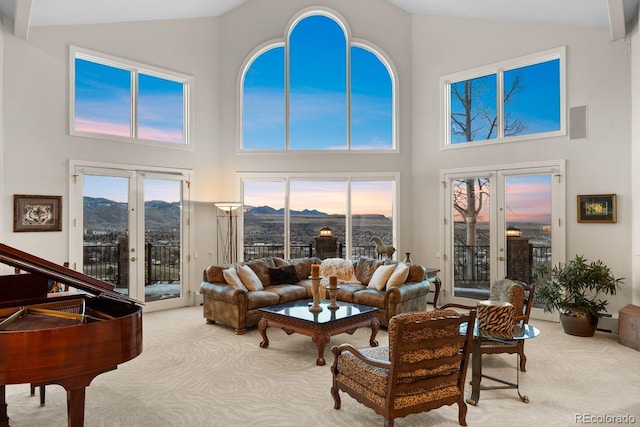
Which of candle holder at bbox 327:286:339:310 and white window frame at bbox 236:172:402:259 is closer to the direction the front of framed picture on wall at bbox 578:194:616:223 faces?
the candle holder

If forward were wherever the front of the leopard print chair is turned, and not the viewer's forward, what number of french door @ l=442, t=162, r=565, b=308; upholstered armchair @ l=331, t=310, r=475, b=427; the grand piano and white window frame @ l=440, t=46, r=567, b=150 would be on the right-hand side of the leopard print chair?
2

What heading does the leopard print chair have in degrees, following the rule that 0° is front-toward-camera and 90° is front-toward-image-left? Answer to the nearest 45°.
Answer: approximately 90°

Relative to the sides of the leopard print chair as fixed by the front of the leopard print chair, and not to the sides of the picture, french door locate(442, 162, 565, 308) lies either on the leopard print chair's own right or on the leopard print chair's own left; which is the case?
on the leopard print chair's own right

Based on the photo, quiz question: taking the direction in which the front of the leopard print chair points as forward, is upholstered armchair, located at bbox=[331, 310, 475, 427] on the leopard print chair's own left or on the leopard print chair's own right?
on the leopard print chair's own left

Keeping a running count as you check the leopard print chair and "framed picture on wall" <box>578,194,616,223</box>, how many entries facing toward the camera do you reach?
1

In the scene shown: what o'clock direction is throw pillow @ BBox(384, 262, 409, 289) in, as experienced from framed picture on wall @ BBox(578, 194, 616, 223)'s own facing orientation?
The throw pillow is roughly at 2 o'clock from the framed picture on wall.

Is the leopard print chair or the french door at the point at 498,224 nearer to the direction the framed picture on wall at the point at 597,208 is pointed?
the leopard print chair

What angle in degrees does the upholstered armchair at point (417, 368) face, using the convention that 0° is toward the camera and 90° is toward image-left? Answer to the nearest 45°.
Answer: approximately 135°

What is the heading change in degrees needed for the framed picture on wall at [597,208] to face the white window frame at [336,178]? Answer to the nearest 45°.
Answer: approximately 90° to its right

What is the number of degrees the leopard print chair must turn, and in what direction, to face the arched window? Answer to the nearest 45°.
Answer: approximately 45° to its right

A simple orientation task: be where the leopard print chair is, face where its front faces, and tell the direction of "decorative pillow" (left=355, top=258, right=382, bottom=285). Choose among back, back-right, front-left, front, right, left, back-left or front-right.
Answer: front-right

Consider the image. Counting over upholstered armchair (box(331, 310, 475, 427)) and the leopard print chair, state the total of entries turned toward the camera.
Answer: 0
